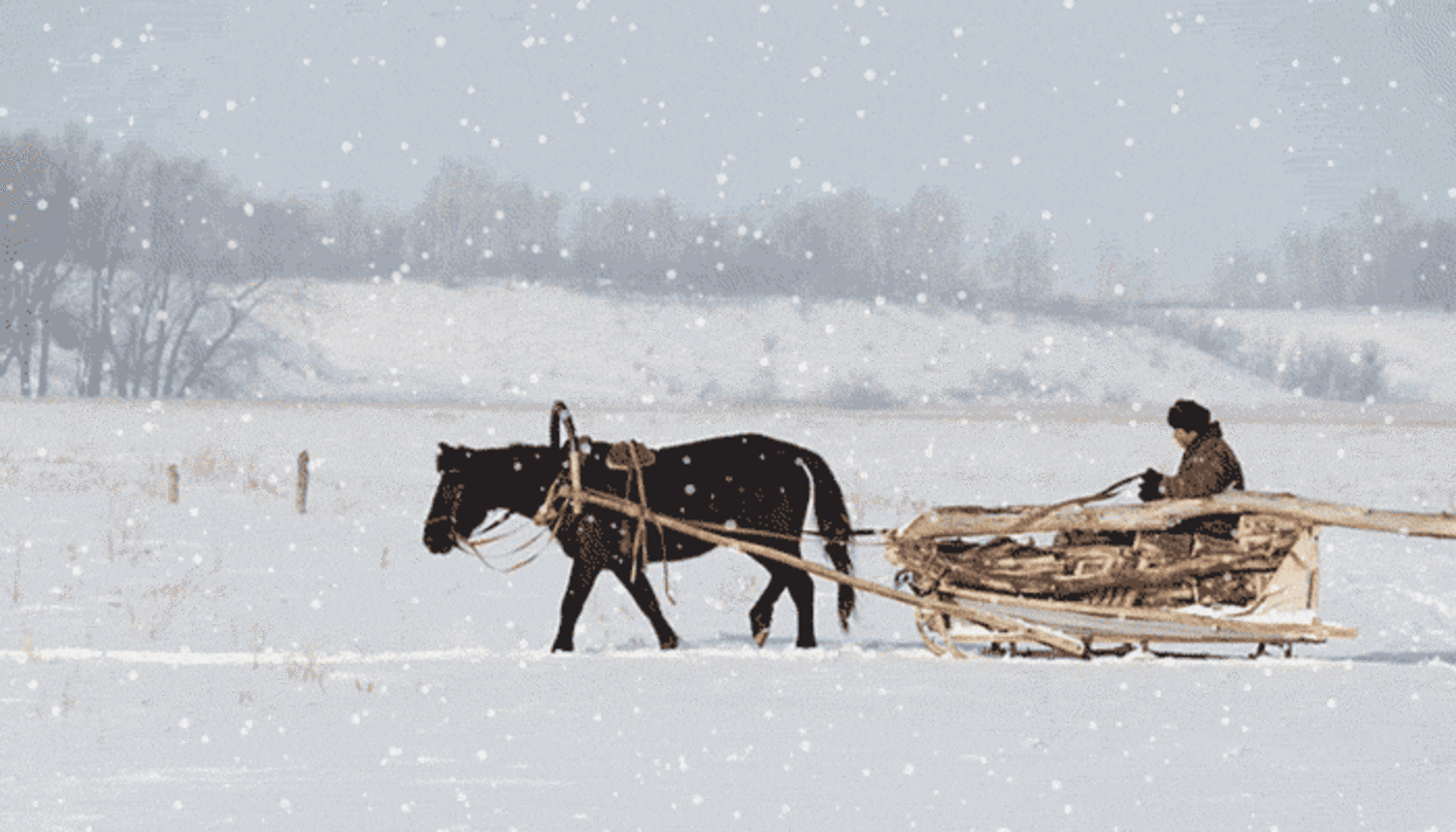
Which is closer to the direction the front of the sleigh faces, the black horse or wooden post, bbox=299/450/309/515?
the black horse

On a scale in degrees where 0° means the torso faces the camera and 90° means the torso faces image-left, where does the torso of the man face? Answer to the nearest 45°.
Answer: approximately 90°

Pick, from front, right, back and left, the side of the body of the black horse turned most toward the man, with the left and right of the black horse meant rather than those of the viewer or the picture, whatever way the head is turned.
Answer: back

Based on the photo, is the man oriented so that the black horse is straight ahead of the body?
yes

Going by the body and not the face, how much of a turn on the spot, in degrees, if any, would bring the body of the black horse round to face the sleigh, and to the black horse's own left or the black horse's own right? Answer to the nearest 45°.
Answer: approximately 135° to the black horse's own left

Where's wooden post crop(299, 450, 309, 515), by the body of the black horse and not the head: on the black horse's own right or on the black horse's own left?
on the black horse's own right

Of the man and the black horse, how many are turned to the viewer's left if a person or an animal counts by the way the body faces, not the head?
2

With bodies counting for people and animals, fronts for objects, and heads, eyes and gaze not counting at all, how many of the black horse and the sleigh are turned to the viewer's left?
2

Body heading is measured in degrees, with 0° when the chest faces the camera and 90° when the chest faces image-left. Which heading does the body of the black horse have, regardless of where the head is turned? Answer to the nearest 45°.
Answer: approximately 90°

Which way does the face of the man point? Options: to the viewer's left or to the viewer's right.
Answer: to the viewer's left

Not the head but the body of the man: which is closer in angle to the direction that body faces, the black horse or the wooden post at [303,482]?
the black horse

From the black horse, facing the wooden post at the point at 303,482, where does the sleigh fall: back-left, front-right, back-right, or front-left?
back-right

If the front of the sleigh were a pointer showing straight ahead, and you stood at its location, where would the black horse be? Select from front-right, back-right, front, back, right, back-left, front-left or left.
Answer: front

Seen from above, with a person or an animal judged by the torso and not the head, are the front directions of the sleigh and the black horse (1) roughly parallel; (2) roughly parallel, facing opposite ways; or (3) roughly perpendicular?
roughly parallel

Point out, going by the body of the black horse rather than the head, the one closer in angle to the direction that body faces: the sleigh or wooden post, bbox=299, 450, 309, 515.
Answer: the wooden post

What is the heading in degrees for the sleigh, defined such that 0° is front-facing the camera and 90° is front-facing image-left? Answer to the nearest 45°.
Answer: approximately 90°
